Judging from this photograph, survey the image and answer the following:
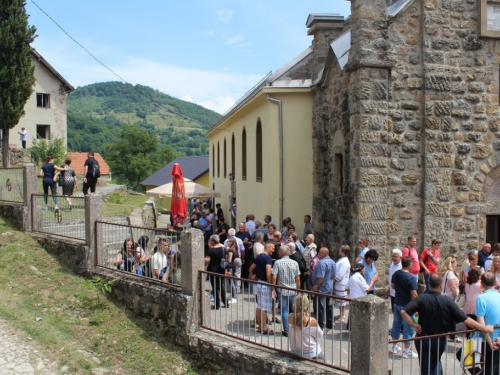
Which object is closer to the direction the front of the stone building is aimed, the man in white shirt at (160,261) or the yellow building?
the man in white shirt

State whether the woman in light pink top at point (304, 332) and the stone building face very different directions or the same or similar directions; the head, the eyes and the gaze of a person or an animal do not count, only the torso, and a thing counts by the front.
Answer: very different directions

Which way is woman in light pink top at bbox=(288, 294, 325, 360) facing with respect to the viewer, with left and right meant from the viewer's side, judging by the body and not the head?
facing away from the viewer

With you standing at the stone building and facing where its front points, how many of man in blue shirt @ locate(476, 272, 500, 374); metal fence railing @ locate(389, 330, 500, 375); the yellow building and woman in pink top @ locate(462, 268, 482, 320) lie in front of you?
3

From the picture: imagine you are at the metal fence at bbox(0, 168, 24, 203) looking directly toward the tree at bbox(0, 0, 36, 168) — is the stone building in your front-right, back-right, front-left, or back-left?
back-right

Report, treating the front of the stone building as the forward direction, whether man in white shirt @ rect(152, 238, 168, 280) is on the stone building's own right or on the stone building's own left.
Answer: on the stone building's own right

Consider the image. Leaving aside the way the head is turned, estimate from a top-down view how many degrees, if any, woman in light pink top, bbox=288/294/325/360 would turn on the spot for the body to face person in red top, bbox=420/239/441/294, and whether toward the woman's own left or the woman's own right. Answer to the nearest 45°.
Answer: approximately 45° to the woman's own right

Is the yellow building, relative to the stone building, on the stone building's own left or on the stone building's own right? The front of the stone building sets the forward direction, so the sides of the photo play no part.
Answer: on the stone building's own right

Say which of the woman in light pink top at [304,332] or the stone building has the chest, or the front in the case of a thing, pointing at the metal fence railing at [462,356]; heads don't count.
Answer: the stone building

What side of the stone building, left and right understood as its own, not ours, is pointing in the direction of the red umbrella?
right

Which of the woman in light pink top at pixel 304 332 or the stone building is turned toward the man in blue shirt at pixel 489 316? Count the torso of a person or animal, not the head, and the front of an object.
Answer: the stone building

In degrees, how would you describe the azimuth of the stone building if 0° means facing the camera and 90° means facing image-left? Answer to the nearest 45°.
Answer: approximately 0°

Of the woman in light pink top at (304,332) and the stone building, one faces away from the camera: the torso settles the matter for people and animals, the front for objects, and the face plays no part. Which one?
the woman in light pink top
